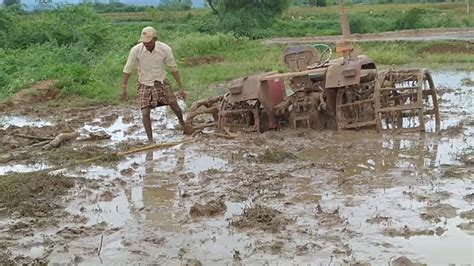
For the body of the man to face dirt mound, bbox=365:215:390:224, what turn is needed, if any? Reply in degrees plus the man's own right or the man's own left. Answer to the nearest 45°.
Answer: approximately 45° to the man's own left

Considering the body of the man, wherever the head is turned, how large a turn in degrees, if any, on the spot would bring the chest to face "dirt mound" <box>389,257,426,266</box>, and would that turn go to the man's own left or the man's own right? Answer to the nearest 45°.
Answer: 0° — they already face it

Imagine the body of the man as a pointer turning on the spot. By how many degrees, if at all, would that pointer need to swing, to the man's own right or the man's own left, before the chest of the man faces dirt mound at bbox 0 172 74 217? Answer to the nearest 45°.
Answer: approximately 45° to the man's own right

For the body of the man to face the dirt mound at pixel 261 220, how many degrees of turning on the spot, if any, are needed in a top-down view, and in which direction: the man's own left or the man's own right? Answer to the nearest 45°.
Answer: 0° — they already face it

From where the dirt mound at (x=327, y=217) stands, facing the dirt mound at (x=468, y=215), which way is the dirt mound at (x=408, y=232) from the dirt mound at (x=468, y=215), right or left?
right

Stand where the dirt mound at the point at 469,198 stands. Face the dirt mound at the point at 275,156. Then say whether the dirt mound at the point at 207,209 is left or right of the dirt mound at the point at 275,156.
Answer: left

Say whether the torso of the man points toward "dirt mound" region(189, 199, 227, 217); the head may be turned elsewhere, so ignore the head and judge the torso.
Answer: yes

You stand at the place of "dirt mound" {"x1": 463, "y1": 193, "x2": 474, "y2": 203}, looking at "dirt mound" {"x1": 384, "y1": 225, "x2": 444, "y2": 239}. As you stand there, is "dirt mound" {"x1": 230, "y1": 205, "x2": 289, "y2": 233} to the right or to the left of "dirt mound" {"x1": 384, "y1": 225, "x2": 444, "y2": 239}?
right

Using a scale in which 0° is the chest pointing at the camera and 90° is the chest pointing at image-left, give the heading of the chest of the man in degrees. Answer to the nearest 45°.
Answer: approximately 0°
